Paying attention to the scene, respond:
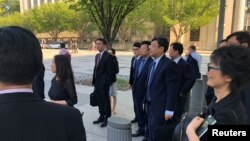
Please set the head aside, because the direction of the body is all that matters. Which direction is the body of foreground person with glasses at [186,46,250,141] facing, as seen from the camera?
to the viewer's left

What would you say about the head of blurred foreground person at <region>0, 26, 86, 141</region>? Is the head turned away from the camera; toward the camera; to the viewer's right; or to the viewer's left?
away from the camera

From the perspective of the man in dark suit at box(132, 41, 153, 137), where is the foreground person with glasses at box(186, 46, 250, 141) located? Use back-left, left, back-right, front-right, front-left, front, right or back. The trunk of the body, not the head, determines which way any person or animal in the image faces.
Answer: front-left

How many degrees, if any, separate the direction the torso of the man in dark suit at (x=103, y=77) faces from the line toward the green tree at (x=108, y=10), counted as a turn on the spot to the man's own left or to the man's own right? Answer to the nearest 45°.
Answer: approximately 135° to the man's own right

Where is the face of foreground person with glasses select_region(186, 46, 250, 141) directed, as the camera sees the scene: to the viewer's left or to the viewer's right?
to the viewer's left

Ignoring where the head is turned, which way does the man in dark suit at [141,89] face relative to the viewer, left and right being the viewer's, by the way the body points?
facing the viewer and to the left of the viewer

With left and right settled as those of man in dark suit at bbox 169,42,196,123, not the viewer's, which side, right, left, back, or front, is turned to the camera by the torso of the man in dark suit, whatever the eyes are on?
left

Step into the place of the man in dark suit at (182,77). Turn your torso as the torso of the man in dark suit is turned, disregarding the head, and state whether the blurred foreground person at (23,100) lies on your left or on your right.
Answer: on your left

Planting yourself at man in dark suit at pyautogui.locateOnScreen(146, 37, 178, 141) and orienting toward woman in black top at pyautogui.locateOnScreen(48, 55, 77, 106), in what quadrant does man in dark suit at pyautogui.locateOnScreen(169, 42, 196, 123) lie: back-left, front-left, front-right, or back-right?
back-right

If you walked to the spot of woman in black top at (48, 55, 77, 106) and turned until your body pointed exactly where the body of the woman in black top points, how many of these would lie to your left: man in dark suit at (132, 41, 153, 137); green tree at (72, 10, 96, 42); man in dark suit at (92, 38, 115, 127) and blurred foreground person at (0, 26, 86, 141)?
1

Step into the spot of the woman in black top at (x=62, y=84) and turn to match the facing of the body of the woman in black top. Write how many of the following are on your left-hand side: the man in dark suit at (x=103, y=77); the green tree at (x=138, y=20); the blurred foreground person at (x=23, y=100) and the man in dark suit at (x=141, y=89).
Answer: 1
